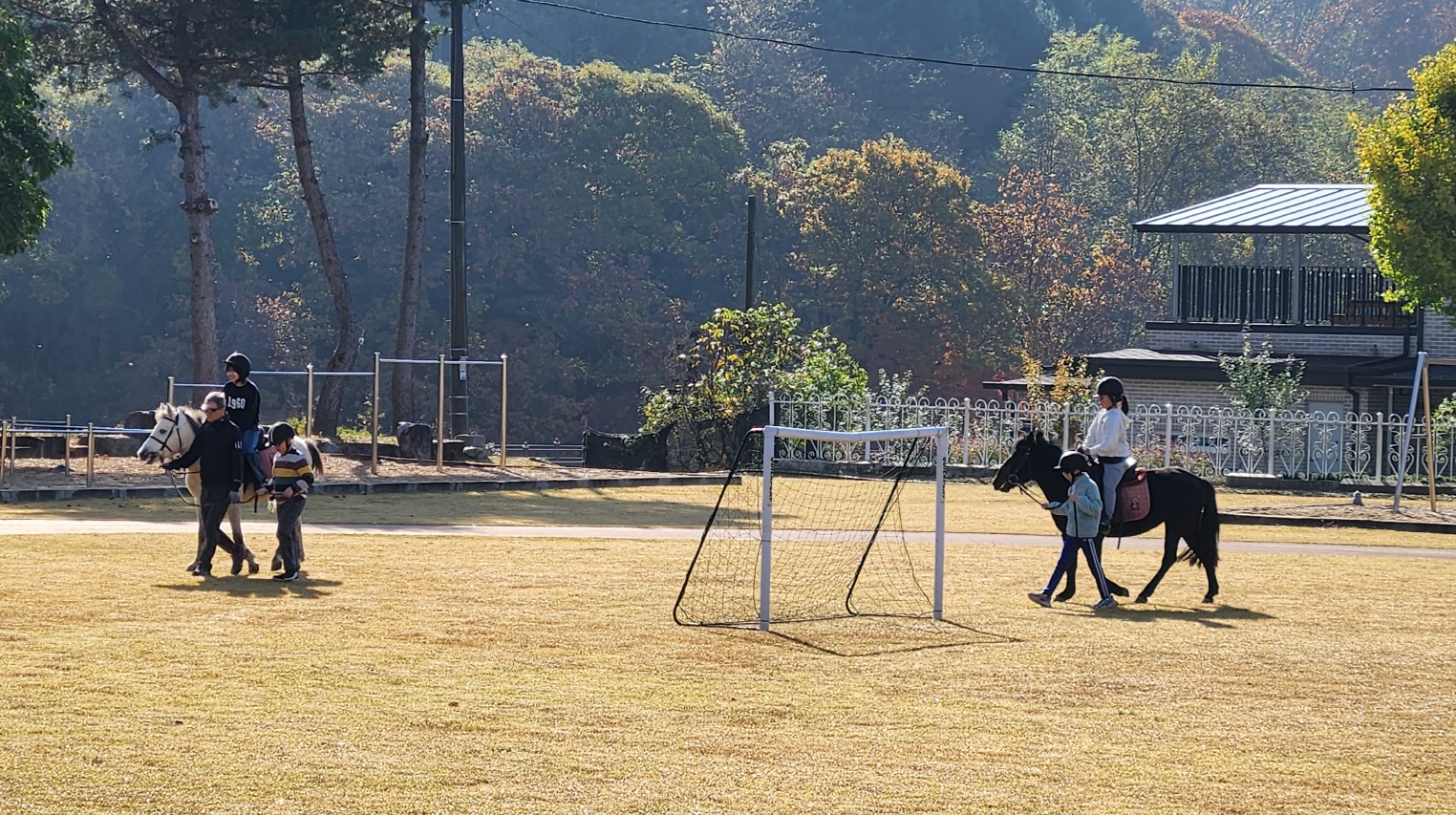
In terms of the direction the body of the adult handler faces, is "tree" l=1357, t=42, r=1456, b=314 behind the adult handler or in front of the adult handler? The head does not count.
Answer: behind

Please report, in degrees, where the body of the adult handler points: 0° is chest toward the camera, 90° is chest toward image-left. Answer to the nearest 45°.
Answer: approximately 45°

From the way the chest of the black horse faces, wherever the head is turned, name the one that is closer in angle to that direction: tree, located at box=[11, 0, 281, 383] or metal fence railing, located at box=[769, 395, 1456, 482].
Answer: the tree

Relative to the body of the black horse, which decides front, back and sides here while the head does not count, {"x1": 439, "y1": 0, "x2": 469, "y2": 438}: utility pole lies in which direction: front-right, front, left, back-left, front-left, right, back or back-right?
front-right

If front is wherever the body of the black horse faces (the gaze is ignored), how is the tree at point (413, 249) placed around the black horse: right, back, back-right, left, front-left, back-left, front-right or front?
front-right

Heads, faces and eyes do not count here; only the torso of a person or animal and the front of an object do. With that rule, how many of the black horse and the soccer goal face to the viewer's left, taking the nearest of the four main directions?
1

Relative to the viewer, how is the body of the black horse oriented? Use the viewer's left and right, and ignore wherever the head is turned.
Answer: facing to the left of the viewer

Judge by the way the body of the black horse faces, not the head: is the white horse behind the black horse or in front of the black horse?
in front

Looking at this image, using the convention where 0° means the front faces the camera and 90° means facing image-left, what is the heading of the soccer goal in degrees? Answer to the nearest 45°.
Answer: approximately 315°

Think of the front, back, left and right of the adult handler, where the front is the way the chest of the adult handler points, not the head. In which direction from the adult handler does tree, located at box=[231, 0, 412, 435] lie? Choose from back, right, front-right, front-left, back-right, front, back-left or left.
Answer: back-right

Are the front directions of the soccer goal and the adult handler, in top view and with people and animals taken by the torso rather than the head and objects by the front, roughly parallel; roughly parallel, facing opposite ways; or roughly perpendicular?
roughly perpendicular

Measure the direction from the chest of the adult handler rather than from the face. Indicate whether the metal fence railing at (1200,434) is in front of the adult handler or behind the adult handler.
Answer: behind

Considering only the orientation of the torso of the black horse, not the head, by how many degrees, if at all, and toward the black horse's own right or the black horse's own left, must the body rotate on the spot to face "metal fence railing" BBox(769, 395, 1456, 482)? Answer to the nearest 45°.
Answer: approximately 90° to the black horse's own right

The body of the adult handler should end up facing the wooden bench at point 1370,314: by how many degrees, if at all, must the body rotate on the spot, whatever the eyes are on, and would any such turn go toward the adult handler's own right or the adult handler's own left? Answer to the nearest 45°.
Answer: approximately 180°
